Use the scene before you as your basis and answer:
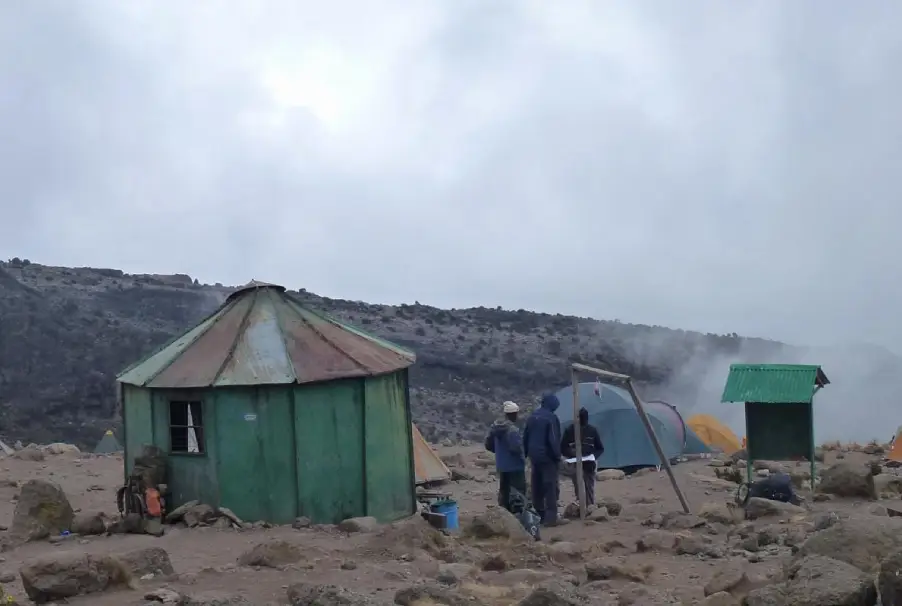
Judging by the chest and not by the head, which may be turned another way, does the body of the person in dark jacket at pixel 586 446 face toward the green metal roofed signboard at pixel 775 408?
no

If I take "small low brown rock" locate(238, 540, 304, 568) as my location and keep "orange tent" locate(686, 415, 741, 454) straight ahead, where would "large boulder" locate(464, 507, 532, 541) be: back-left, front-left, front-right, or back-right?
front-right

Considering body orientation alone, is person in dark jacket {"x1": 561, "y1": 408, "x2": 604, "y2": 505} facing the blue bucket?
no

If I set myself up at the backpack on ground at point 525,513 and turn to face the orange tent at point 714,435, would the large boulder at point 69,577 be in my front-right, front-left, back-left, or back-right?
back-left

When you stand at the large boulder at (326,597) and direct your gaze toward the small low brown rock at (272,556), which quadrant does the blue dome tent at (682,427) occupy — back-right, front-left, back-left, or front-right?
front-right

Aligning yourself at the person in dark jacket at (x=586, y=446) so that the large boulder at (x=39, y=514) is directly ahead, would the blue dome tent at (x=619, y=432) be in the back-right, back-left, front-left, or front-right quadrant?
back-right

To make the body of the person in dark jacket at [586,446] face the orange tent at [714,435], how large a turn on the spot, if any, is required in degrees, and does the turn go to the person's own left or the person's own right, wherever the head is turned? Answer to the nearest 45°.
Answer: approximately 180°

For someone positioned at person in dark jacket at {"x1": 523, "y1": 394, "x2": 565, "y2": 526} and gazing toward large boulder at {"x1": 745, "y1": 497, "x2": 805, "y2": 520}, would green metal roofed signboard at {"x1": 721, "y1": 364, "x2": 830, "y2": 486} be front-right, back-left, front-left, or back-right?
front-left

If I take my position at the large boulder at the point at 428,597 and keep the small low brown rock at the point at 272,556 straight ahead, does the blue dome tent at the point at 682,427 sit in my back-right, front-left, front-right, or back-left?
front-right

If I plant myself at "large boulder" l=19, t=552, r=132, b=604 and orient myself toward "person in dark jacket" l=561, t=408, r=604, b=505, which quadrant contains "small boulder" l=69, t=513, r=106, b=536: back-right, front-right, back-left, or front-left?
front-left

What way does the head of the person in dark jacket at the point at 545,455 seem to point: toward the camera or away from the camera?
away from the camera
